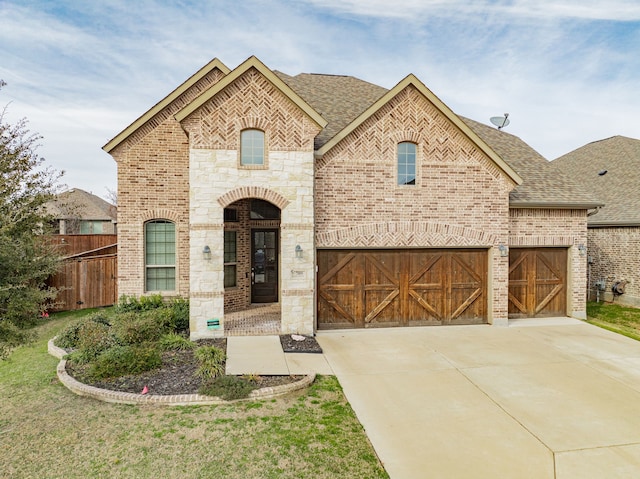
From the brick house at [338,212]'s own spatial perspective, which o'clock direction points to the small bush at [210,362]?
The small bush is roughly at 1 o'clock from the brick house.

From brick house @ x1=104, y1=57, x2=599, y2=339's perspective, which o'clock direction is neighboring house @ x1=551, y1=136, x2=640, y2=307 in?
The neighboring house is roughly at 8 o'clock from the brick house.

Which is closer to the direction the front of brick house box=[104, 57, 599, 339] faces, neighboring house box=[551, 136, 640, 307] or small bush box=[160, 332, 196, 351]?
the small bush

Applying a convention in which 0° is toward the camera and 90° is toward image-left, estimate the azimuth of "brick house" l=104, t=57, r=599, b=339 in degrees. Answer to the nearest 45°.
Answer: approximately 0°

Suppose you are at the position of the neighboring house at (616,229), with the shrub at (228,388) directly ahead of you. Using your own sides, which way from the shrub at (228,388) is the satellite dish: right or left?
right

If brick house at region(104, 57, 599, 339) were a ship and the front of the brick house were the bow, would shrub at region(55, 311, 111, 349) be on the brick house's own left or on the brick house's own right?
on the brick house's own right

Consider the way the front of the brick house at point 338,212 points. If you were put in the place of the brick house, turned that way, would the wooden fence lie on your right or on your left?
on your right

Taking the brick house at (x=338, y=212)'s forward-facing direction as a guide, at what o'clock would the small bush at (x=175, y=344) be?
The small bush is roughly at 2 o'clock from the brick house.
